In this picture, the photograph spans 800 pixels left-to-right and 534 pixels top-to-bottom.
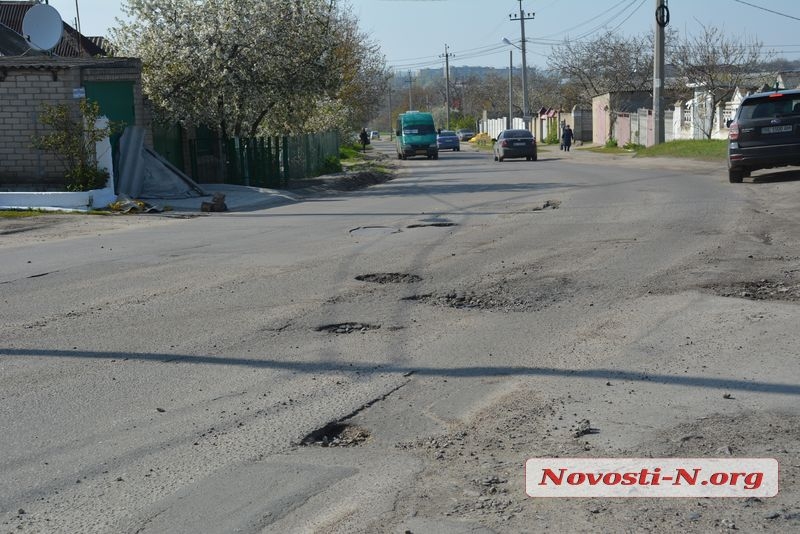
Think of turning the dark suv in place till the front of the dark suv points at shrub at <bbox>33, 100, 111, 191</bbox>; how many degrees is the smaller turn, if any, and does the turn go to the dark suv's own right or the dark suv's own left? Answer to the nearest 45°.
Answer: approximately 90° to the dark suv's own left

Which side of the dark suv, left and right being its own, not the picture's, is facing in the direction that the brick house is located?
left

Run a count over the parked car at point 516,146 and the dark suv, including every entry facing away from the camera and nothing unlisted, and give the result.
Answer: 2

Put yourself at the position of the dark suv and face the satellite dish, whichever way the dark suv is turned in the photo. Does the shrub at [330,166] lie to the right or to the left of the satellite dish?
right

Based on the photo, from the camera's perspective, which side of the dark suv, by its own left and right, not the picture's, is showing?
back

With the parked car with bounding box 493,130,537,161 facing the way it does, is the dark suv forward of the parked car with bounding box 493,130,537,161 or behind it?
behind

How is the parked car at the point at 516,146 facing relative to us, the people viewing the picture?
facing away from the viewer

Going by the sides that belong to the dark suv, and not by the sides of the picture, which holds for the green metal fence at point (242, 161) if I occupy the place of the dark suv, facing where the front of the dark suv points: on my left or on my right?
on my left

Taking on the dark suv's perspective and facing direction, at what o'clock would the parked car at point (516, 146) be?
The parked car is roughly at 11 o'clock from the dark suv.
